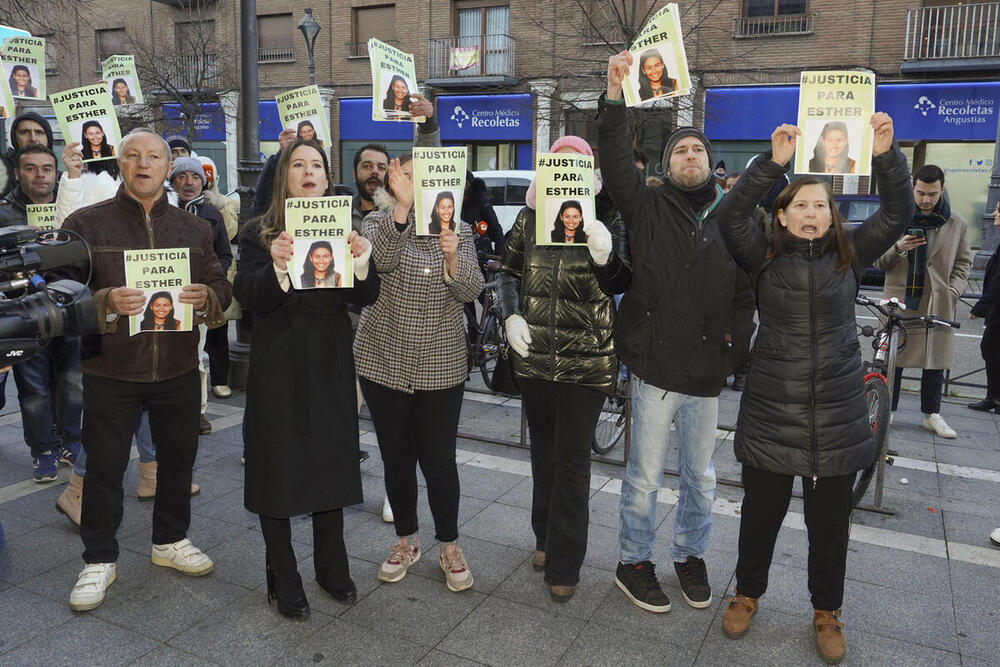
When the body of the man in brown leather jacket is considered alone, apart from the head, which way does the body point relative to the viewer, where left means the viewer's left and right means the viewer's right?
facing the viewer

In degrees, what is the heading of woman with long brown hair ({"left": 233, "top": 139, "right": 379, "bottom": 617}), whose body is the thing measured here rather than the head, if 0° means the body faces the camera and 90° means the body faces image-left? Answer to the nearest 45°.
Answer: approximately 315°

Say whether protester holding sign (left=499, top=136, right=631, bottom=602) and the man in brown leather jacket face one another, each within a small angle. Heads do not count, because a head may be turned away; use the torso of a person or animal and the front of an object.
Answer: no

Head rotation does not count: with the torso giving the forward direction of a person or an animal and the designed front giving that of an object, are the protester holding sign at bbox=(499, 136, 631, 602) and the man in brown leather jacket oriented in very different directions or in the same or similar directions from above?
same or similar directions

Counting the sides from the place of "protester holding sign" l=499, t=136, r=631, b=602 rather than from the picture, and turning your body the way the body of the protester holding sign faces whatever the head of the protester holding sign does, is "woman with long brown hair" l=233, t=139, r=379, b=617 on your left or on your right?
on your right

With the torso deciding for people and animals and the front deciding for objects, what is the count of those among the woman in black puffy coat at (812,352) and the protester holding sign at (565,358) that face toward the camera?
2

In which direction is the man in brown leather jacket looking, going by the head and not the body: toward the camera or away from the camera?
toward the camera

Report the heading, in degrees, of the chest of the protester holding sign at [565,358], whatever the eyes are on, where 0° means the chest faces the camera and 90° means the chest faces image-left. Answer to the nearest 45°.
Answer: approximately 0°

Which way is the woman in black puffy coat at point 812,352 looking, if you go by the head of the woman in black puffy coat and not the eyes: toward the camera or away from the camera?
toward the camera

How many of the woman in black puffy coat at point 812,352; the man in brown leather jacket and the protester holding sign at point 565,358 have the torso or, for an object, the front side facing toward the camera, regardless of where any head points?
3

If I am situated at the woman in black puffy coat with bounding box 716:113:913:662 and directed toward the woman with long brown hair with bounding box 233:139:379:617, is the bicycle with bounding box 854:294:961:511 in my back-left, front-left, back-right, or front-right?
back-right

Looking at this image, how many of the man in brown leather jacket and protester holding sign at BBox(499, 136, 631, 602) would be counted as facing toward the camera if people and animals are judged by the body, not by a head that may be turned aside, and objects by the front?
2

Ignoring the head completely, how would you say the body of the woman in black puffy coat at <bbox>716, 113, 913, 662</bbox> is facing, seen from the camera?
toward the camera

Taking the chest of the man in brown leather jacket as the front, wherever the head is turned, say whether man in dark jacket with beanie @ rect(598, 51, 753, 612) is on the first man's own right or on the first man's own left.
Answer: on the first man's own left

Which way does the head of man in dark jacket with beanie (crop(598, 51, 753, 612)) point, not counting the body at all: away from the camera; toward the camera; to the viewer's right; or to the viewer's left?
toward the camera

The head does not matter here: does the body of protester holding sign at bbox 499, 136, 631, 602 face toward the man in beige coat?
no

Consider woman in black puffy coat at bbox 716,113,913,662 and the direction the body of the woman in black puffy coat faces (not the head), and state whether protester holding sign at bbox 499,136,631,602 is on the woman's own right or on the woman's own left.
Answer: on the woman's own right
